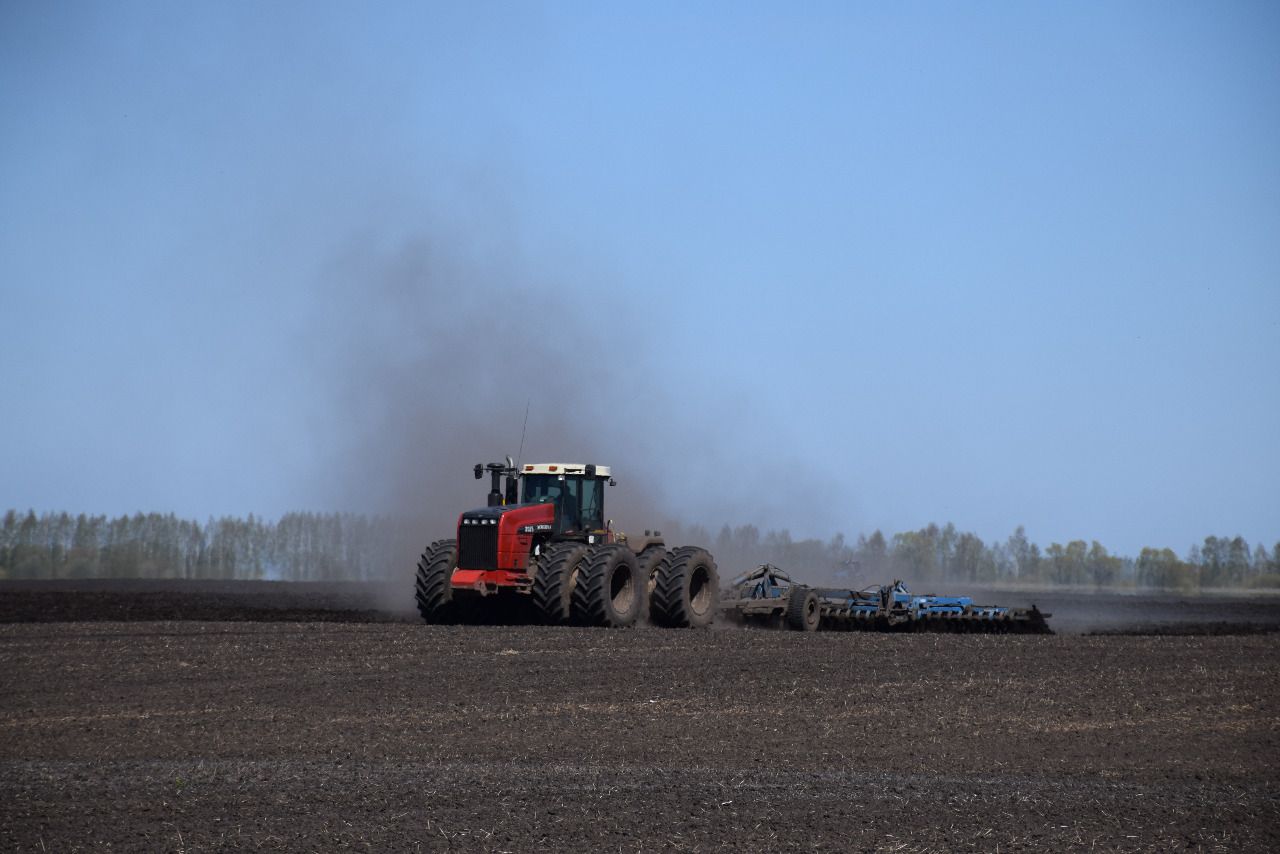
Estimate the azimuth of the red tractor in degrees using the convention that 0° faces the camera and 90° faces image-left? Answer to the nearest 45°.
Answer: approximately 45°
